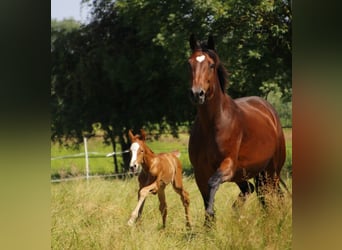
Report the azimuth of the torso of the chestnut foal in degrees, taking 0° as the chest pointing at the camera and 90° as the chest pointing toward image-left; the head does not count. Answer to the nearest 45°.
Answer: approximately 45°

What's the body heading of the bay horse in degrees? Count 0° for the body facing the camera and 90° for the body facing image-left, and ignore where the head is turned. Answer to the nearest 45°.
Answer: approximately 45°

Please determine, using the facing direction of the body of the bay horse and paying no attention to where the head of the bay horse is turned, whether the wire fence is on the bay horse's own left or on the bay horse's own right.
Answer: on the bay horse's own right
